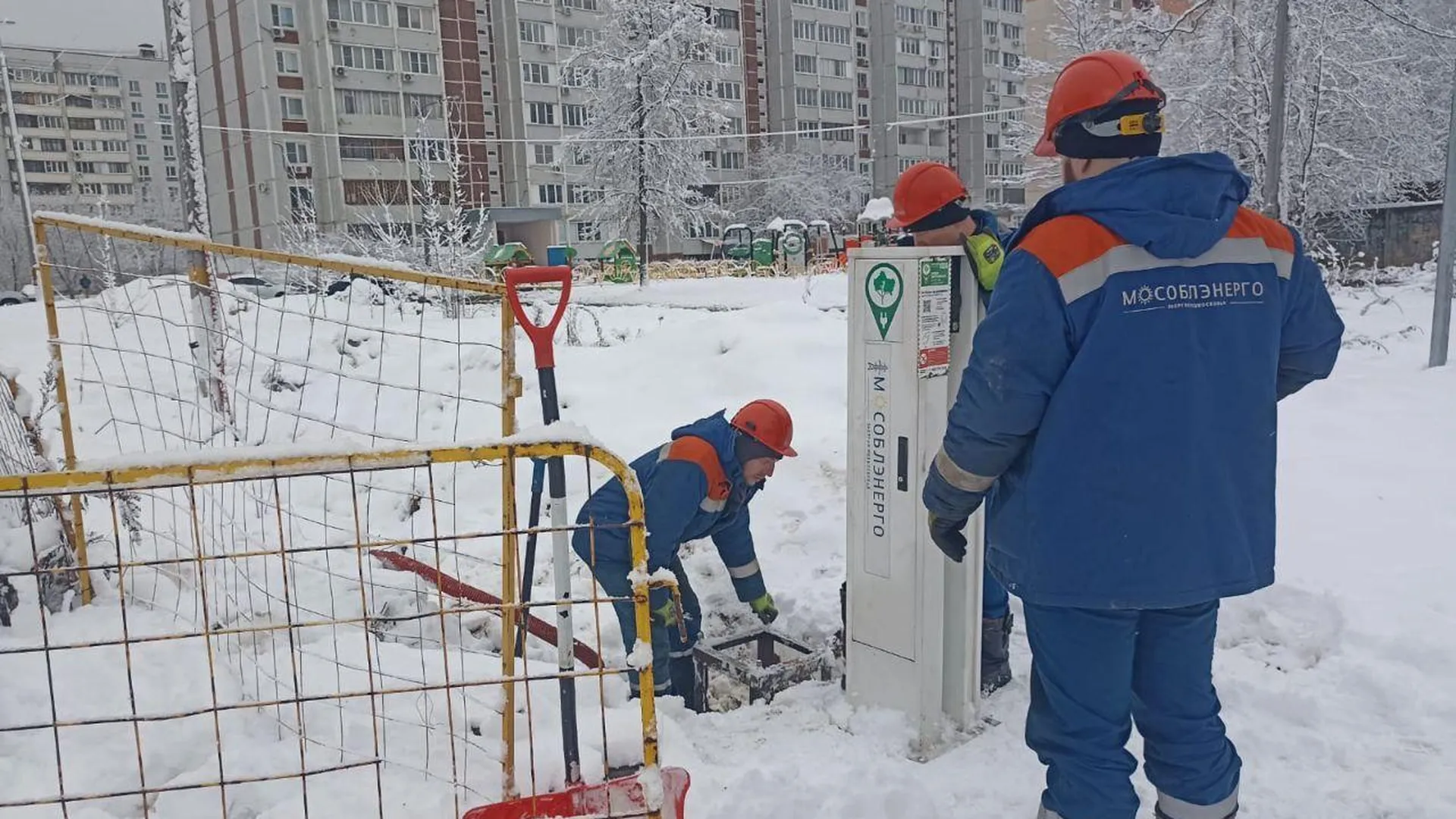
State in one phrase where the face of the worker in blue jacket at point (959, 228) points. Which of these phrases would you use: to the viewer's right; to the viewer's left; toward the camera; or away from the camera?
to the viewer's left

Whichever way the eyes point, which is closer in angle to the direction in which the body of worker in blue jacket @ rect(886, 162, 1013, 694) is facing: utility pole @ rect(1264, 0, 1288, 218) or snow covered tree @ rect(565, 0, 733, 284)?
the snow covered tree

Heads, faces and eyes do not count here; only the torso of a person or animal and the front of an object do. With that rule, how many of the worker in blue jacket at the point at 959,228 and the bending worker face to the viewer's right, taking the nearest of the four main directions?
1

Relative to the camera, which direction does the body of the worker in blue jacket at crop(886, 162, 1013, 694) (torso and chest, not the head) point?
to the viewer's left

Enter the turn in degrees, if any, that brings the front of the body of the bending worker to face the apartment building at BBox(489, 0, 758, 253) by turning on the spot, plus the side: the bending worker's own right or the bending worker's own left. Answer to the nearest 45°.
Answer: approximately 90° to the bending worker's own left

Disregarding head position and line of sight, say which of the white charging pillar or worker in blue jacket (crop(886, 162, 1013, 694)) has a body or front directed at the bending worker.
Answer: the worker in blue jacket

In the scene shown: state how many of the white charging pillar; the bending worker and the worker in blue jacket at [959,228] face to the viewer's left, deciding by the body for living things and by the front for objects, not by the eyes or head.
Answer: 1

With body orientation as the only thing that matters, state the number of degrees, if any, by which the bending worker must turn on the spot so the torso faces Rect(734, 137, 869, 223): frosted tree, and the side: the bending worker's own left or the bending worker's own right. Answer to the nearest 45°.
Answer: approximately 90° to the bending worker's own left

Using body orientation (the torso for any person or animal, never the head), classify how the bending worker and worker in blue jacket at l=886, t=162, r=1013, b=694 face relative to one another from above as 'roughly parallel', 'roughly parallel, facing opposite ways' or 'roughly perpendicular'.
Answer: roughly parallel, facing opposite ways

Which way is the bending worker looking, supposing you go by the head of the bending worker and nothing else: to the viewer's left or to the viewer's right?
to the viewer's right

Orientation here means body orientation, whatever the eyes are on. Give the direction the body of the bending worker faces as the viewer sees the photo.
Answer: to the viewer's right
